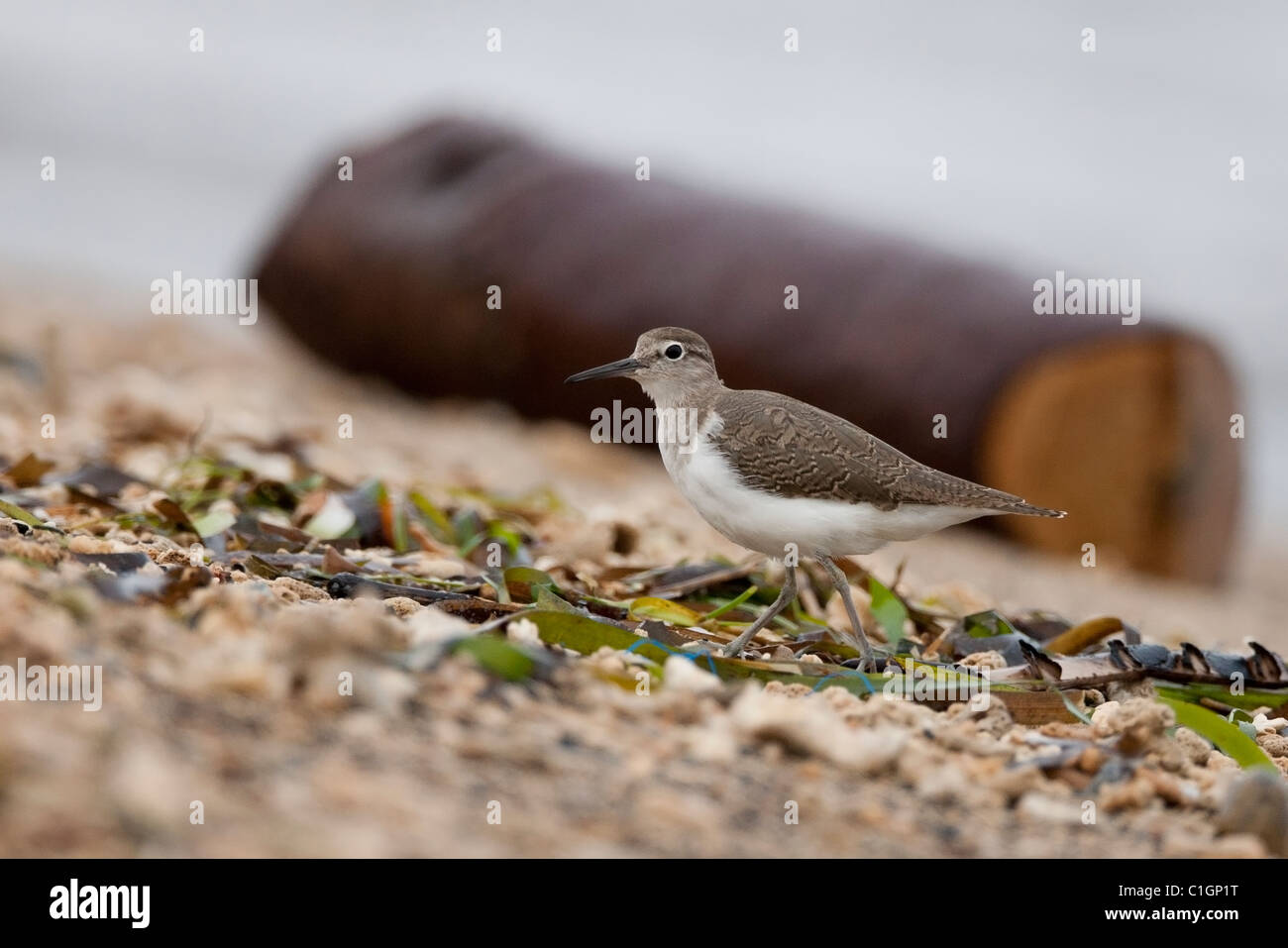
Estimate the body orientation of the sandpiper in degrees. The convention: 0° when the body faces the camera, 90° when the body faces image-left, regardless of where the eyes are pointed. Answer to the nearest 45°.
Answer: approximately 90°
